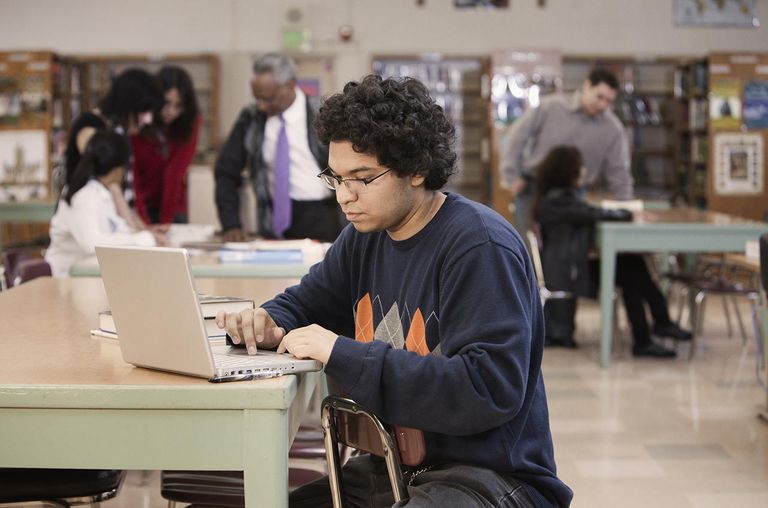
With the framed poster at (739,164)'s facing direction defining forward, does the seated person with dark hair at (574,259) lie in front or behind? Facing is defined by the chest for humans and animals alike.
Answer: in front

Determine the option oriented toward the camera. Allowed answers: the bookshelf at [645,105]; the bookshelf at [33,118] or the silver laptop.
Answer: the bookshelf at [645,105]

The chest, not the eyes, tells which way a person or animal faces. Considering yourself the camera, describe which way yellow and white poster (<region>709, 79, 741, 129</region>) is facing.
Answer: facing the viewer

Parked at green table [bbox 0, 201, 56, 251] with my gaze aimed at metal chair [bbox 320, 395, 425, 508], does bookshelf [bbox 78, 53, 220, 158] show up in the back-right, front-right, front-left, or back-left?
back-left

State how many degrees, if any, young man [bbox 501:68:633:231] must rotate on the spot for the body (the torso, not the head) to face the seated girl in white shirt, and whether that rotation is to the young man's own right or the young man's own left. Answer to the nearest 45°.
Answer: approximately 90° to the young man's own right

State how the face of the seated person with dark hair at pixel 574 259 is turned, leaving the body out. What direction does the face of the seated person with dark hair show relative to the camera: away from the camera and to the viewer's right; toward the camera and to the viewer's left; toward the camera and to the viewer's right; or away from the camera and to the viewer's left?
away from the camera and to the viewer's right

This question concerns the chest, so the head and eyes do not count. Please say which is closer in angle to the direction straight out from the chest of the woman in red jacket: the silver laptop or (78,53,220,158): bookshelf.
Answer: the silver laptop

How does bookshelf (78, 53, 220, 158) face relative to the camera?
toward the camera

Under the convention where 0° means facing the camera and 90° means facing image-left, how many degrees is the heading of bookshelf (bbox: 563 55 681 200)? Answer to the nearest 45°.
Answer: approximately 0°

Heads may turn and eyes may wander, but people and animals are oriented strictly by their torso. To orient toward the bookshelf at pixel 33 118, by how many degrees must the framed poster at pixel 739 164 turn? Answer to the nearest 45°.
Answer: approximately 90° to its right

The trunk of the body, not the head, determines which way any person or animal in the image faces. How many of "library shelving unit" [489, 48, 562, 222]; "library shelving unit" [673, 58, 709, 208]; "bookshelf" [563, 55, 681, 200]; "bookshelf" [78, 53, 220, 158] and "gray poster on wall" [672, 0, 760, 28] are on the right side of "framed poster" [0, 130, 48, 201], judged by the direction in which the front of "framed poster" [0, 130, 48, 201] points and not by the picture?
0

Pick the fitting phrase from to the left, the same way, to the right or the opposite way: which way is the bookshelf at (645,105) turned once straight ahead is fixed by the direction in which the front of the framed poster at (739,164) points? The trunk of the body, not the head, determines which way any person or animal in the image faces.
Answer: the same way

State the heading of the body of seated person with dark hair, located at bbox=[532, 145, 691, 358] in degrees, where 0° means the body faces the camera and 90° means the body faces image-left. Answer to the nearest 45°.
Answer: approximately 270°

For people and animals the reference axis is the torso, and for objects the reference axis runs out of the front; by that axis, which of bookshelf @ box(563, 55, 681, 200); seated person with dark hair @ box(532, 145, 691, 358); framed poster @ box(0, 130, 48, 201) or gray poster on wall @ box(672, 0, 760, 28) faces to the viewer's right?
the seated person with dark hair

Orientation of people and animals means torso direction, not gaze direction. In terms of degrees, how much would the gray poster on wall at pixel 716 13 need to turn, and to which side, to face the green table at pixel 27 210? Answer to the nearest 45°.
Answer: approximately 45° to its right

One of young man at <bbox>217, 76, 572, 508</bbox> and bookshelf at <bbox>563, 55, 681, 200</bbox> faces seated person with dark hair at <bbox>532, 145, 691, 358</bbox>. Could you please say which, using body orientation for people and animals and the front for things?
the bookshelf

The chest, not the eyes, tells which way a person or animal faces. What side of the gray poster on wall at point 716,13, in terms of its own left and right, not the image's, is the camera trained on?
front
